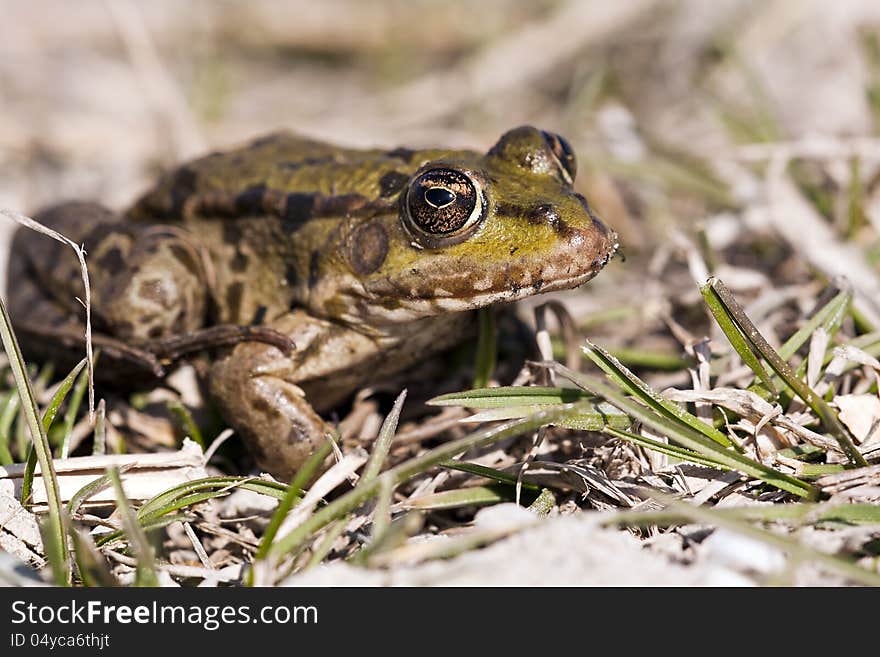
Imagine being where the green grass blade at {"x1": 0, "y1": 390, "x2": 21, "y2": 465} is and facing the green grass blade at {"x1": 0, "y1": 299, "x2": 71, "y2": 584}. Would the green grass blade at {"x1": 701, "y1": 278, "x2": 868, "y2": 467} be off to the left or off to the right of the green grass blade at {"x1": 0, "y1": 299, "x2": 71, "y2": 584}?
left

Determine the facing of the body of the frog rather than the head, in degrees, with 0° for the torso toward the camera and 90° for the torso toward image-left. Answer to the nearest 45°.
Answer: approximately 315°

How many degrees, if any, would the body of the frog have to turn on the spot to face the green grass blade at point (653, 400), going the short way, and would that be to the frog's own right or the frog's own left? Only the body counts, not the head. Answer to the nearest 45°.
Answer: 0° — it already faces it
